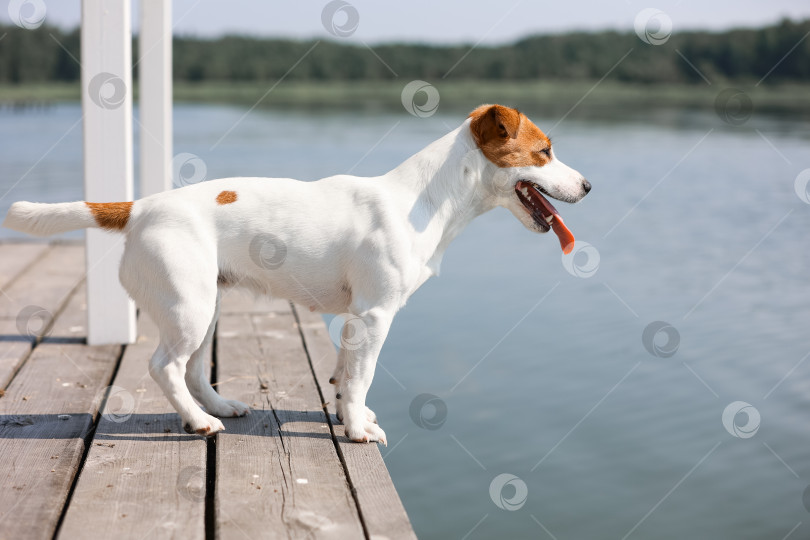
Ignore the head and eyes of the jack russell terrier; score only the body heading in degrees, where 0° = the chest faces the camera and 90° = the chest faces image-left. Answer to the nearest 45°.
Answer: approximately 270°

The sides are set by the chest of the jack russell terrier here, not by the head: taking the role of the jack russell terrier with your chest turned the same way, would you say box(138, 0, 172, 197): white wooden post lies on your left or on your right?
on your left

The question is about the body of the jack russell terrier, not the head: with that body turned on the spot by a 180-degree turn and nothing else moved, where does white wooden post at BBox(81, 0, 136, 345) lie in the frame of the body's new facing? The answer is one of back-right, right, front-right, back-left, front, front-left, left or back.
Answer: front-right
